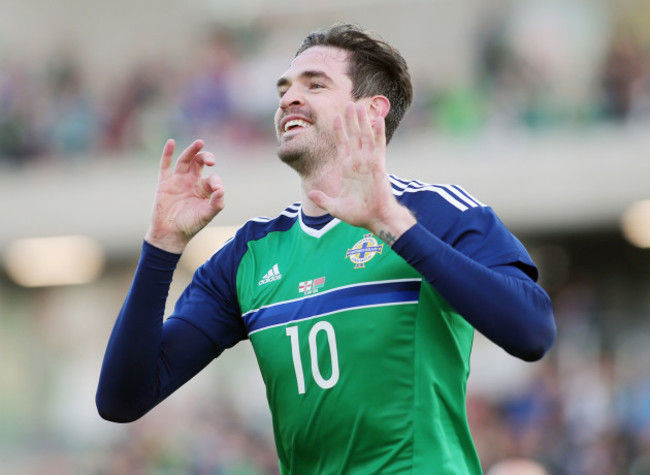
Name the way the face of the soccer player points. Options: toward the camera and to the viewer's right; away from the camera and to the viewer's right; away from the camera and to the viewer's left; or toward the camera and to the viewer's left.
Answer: toward the camera and to the viewer's left

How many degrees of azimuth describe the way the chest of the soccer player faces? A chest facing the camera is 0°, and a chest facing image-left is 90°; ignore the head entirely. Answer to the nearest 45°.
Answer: approximately 45°

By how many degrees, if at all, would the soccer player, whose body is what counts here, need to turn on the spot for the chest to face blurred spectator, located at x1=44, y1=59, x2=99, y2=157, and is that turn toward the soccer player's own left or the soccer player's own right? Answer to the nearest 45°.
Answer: approximately 135° to the soccer player's own right
